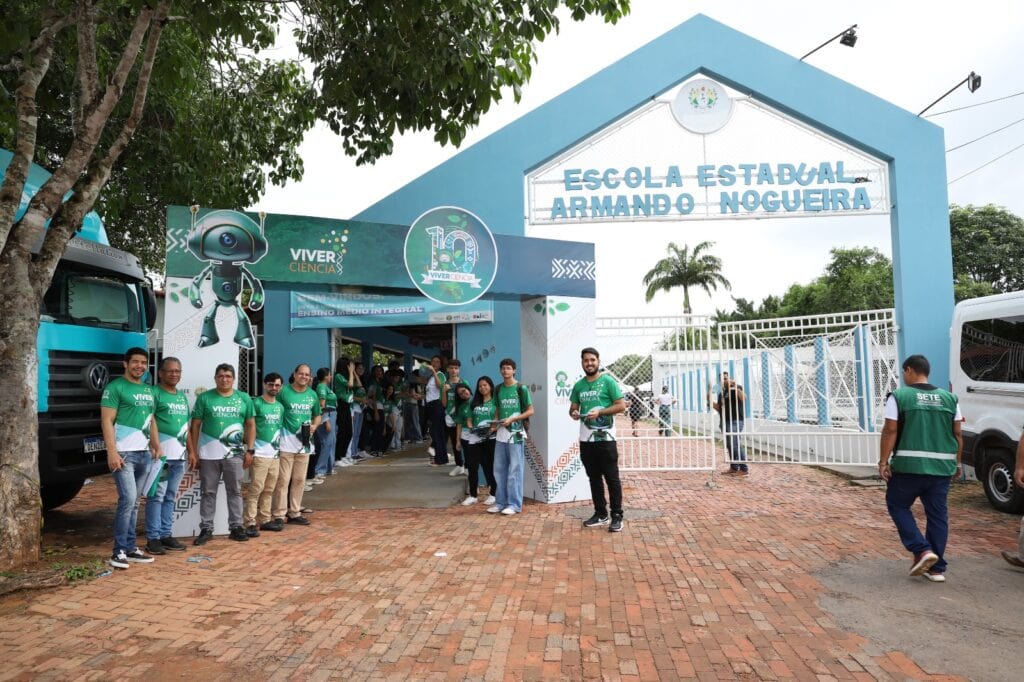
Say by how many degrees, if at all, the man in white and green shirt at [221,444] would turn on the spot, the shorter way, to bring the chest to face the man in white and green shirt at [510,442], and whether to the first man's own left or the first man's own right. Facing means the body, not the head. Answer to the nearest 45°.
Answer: approximately 90° to the first man's own left

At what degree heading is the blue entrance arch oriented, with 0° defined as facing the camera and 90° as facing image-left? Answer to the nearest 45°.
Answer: approximately 0°

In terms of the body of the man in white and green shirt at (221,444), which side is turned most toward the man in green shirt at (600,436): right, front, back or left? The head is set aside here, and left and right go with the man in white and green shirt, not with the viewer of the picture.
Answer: left

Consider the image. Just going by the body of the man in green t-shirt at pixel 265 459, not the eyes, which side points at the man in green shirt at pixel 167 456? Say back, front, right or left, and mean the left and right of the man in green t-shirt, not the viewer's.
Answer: right

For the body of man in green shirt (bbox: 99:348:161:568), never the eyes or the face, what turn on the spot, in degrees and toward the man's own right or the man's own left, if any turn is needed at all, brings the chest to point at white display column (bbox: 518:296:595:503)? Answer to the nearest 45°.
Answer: approximately 45° to the man's own left
